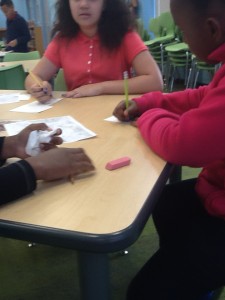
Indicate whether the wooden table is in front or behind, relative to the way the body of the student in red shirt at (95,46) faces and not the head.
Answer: in front

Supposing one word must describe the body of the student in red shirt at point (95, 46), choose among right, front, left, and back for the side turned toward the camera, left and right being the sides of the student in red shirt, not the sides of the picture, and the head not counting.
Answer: front

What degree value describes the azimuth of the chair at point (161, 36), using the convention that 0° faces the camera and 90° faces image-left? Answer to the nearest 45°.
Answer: approximately 45°

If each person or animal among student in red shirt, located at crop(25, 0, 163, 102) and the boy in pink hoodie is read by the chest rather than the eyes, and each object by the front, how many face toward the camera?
1

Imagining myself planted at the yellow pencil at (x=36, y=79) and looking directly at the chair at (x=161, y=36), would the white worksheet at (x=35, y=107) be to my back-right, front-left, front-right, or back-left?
back-right

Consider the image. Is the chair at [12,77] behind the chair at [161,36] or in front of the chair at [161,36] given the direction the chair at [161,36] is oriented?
in front

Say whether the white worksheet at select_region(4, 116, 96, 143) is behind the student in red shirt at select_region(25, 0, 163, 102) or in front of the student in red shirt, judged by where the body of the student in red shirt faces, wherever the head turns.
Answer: in front

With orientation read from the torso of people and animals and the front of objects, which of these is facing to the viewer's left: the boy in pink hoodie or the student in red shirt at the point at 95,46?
the boy in pink hoodie

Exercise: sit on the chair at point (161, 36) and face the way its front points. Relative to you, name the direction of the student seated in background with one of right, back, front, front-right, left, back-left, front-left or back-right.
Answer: front-right

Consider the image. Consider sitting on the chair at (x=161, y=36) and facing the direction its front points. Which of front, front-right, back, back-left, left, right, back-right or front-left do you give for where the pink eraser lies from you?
front-left

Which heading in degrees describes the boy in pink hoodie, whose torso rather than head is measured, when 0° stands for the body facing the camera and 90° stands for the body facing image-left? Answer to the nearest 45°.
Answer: approximately 90°
